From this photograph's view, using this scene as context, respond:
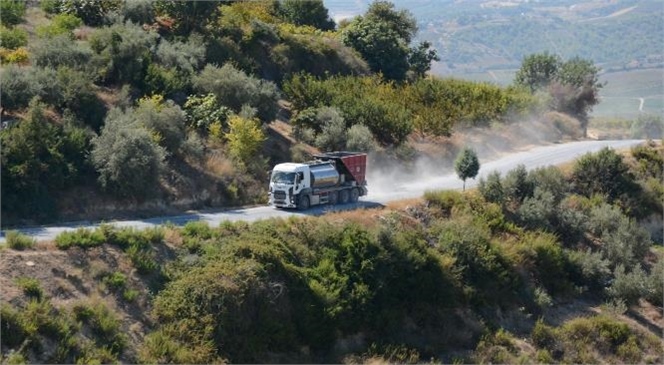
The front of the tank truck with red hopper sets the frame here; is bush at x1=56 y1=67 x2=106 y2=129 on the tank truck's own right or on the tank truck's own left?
on the tank truck's own right

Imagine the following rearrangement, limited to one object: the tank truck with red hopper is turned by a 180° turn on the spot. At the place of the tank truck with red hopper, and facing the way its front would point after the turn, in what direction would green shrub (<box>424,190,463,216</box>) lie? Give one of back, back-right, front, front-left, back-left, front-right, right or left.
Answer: front-right

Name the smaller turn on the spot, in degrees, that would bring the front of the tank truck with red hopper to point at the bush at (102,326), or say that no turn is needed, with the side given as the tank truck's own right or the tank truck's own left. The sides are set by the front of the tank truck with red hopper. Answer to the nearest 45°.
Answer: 0° — it already faces it

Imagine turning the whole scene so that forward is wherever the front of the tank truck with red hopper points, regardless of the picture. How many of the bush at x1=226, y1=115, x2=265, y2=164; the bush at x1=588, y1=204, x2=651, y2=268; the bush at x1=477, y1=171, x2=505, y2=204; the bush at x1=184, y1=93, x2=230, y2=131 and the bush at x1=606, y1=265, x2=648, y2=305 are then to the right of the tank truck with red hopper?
2

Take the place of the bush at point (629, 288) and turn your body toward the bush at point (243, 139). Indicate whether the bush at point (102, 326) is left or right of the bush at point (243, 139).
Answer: left

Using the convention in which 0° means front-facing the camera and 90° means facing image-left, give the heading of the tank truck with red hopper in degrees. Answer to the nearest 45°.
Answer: approximately 45°

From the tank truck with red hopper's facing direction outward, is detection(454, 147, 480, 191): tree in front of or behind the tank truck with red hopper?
behind

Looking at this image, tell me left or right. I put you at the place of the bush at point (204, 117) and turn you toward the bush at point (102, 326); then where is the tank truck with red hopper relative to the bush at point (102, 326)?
left

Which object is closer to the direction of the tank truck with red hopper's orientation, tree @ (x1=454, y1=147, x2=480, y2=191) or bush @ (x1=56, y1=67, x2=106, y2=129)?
the bush

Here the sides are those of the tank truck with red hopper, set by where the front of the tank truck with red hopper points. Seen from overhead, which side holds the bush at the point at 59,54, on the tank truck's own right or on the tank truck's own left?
on the tank truck's own right

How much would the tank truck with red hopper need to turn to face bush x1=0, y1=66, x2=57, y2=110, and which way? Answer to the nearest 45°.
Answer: approximately 45° to its right
